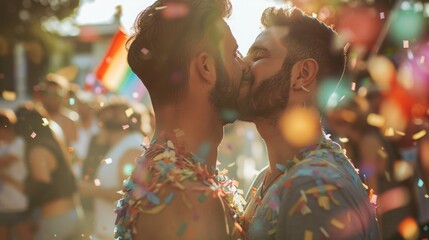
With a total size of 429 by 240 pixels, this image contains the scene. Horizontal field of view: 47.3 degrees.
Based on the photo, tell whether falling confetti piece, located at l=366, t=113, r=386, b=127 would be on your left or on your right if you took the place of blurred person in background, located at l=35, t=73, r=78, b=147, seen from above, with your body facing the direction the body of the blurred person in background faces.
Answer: on your left

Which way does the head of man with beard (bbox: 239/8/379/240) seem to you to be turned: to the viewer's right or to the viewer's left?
to the viewer's left

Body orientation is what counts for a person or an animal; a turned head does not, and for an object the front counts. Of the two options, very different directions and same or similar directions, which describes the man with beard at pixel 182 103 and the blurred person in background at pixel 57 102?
very different directions

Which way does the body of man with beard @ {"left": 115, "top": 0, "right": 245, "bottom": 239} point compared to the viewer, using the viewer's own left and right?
facing away from the viewer and to the right of the viewer

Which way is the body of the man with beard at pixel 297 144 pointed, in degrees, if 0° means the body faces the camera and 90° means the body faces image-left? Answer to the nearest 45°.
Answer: approximately 90°

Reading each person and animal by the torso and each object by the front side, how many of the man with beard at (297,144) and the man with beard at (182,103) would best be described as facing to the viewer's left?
1

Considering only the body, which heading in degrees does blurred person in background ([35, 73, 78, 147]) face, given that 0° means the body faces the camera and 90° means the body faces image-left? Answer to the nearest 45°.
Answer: approximately 45°

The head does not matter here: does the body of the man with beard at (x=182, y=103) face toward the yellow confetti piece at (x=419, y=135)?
yes
